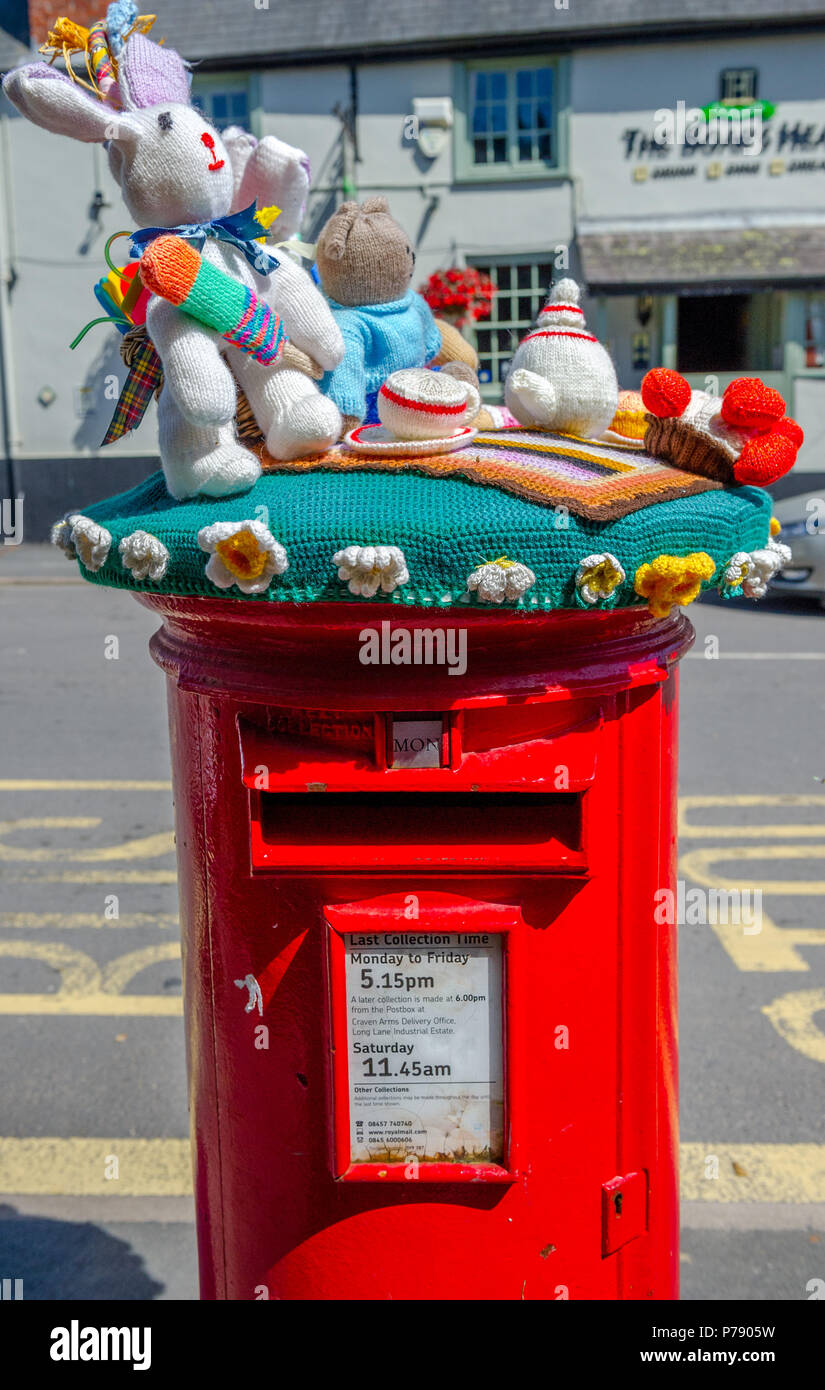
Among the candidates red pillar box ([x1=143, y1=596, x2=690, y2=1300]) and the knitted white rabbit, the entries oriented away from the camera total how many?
0

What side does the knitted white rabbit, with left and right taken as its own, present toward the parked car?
left

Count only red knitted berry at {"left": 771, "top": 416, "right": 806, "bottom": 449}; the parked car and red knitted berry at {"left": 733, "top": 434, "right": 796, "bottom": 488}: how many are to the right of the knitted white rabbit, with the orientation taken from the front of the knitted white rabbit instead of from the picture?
0

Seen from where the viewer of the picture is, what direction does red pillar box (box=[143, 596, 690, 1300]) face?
facing the viewer

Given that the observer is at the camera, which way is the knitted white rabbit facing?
facing the viewer and to the right of the viewer
